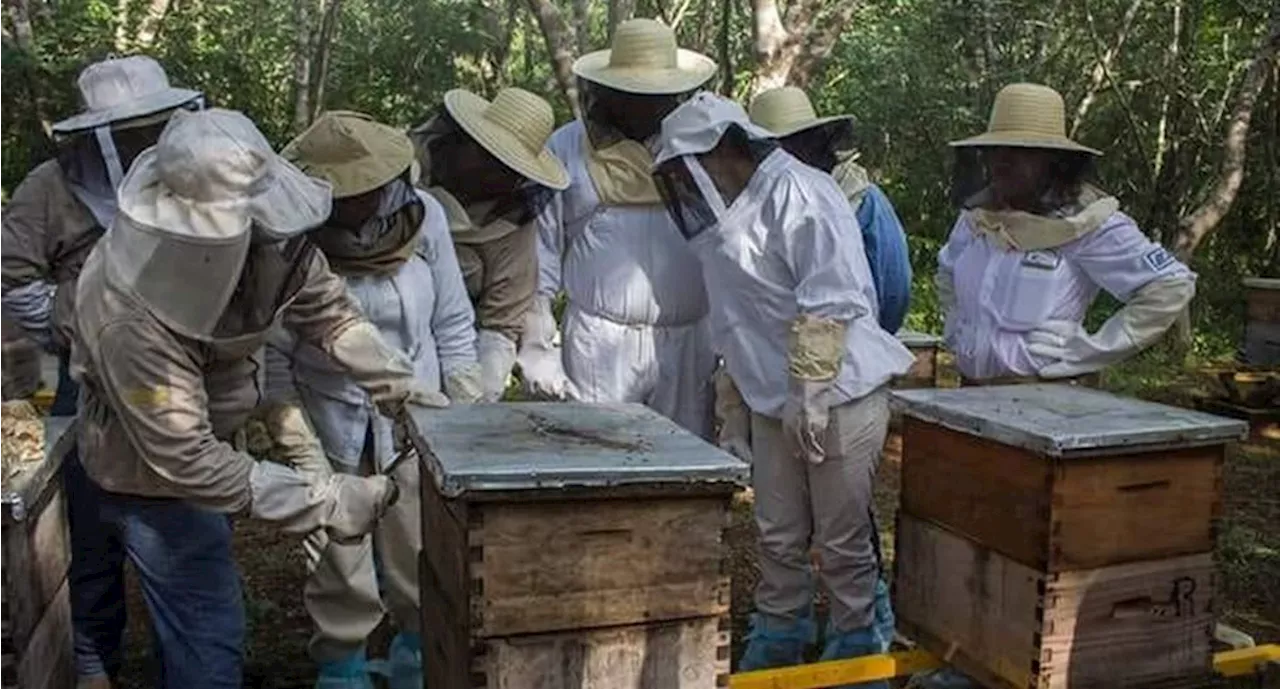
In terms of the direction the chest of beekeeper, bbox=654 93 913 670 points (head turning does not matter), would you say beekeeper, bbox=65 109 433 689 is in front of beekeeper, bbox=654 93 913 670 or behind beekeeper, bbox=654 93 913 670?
in front

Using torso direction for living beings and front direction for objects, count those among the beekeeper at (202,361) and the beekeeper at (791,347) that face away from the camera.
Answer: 0

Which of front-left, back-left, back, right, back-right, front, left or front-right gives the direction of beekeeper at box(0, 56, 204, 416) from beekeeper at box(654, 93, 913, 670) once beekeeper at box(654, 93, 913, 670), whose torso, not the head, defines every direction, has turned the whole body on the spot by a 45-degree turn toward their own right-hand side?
front

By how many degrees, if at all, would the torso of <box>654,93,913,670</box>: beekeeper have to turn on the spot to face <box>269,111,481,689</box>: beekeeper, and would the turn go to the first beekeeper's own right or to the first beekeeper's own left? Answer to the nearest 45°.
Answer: approximately 45° to the first beekeeper's own right

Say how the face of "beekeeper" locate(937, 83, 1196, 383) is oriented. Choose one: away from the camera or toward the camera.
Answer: toward the camera

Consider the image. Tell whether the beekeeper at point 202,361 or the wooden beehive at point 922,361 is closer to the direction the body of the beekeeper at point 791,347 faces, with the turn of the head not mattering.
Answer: the beekeeper

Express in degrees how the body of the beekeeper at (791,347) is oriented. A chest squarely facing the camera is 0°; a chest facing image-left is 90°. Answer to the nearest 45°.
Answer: approximately 45°

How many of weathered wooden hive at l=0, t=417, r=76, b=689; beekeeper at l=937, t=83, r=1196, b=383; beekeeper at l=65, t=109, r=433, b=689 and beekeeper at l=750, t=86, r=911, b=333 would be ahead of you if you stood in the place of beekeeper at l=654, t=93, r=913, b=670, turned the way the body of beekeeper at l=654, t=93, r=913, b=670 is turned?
2

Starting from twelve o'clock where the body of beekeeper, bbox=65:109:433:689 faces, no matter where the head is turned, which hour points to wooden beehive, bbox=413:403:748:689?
The wooden beehive is roughly at 12 o'clock from the beekeeper.
